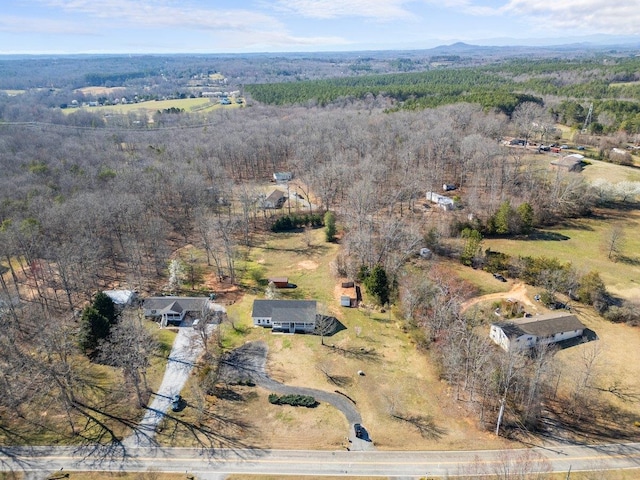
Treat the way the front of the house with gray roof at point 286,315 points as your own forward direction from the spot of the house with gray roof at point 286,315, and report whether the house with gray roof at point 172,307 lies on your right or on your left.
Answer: on your right

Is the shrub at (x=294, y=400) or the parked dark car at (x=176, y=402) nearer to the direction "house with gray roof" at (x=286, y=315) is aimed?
the shrub

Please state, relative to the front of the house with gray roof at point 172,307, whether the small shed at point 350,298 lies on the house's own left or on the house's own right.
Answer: on the house's own left

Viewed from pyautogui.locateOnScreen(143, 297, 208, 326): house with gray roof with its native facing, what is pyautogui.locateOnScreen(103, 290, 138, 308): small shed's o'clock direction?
The small shed is roughly at 4 o'clock from the house with gray roof.

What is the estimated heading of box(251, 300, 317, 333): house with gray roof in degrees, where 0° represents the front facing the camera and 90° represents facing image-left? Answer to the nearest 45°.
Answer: approximately 0°

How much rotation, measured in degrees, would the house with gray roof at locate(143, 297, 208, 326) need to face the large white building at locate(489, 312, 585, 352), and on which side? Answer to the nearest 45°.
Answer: approximately 45° to its left

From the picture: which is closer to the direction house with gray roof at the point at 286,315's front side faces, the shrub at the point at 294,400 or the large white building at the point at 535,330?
the shrub

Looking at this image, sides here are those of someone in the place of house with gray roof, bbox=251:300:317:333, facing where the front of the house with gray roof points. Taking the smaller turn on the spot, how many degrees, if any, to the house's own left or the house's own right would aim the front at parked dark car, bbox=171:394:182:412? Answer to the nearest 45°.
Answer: approximately 45° to the house's own right

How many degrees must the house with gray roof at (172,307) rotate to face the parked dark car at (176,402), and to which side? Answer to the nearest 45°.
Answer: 0° — it already faces it

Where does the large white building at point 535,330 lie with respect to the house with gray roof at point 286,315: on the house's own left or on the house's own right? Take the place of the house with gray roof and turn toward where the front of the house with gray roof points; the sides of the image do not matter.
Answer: on the house's own left

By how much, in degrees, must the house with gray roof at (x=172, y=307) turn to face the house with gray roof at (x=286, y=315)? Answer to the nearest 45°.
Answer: approximately 45° to its left

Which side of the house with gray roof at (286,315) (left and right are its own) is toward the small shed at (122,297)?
right

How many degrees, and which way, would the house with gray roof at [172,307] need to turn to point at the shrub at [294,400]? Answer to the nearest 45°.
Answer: approximately 45° to its left
